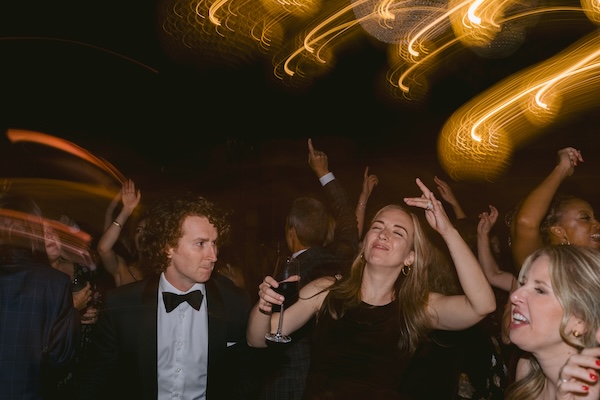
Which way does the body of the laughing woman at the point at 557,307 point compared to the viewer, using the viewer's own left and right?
facing the viewer and to the left of the viewer

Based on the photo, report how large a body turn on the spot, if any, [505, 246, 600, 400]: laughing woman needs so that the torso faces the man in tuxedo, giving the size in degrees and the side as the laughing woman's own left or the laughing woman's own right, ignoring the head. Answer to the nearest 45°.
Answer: approximately 45° to the laughing woman's own right

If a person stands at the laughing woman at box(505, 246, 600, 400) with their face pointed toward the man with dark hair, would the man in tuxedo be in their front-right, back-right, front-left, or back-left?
front-left

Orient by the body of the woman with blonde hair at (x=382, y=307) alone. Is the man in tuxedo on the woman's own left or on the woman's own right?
on the woman's own right

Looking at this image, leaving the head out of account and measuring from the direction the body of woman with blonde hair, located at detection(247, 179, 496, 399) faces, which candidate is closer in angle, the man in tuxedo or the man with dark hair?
the man in tuxedo

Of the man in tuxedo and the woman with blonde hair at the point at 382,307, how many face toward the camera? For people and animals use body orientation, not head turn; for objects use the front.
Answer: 2

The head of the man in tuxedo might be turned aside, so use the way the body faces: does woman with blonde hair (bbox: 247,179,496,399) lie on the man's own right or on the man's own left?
on the man's own left

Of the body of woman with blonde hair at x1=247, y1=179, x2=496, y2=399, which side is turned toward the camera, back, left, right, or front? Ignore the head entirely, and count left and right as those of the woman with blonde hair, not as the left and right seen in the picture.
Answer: front

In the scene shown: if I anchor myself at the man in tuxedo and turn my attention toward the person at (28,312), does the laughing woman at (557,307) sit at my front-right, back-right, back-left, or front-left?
back-left

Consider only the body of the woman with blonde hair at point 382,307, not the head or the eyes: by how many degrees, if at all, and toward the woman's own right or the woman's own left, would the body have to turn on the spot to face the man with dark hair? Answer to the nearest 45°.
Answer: approximately 135° to the woman's own right

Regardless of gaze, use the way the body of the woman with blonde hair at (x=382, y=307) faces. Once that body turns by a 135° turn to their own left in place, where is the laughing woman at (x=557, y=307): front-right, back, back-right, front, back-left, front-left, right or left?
right

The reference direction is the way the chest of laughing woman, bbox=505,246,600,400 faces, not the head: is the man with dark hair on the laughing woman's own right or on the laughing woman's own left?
on the laughing woman's own right

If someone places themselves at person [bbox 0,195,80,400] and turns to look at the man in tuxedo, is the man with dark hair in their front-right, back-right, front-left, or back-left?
front-left

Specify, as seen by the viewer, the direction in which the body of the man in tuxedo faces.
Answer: toward the camera
